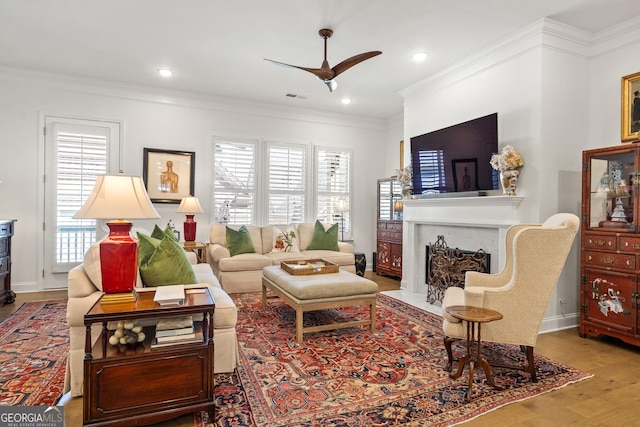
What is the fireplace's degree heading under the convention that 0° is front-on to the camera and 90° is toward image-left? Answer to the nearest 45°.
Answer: approximately 45°

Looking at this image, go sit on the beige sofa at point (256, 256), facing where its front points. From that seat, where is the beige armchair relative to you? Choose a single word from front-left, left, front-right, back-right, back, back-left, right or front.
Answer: front-left

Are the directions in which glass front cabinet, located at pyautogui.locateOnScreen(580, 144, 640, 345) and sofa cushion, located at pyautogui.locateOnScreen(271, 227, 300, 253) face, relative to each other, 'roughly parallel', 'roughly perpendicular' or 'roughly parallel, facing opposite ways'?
roughly perpendicular

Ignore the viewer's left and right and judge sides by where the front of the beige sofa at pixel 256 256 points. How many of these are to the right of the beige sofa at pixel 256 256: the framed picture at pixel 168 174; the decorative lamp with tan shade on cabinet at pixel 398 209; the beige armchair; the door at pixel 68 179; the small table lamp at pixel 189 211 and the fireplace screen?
3

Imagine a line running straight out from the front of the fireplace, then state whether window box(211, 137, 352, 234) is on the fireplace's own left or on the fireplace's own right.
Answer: on the fireplace's own right

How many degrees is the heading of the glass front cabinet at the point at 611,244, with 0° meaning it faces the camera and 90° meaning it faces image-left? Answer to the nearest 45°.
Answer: approximately 45°

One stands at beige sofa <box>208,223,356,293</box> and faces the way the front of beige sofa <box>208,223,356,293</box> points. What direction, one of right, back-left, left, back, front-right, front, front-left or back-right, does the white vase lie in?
front-left

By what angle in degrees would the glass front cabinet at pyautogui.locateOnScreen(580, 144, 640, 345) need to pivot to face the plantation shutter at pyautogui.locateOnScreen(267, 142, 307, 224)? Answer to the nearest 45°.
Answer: approximately 45° to its right

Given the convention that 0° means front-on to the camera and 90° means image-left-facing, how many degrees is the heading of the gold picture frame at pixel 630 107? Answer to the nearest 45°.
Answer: approximately 45°

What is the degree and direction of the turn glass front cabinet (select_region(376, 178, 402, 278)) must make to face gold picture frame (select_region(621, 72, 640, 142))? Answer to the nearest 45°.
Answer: approximately 90° to its left

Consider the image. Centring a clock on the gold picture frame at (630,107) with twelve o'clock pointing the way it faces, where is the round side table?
The round side table is roughly at 11 o'clock from the gold picture frame.

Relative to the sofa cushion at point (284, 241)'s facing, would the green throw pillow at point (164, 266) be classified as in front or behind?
in front

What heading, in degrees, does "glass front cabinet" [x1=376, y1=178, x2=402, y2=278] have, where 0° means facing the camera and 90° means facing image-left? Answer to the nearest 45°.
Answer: approximately 45°

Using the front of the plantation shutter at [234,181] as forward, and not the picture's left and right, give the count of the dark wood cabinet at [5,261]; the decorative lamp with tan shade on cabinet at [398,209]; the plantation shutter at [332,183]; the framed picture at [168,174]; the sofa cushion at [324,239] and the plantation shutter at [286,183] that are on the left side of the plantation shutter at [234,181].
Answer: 4

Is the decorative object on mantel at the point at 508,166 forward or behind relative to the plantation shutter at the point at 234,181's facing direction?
forward

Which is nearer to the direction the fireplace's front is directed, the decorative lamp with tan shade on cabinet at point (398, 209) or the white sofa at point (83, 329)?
the white sofa

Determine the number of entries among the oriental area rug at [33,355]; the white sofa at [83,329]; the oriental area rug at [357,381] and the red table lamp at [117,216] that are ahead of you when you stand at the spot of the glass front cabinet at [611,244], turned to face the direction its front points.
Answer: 4

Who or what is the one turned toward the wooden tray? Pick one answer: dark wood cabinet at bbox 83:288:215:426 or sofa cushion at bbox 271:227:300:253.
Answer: the sofa cushion
